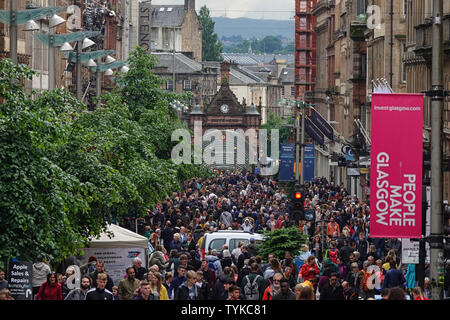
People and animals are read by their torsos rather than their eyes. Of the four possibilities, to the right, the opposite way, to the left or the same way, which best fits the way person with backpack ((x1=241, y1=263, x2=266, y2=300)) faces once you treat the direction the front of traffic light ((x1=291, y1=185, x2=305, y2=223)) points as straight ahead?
the opposite way

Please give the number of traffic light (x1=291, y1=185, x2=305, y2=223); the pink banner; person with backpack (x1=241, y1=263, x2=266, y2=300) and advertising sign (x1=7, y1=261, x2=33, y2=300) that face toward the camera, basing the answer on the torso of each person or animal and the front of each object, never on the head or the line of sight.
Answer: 3

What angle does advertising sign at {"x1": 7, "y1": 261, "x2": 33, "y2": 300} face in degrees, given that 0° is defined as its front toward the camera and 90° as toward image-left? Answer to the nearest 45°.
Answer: approximately 0°

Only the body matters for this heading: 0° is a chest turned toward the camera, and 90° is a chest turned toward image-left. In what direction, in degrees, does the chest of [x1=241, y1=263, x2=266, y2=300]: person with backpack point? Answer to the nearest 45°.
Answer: approximately 180°

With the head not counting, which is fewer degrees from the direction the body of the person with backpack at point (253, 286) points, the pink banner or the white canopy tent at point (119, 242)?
the white canopy tent
